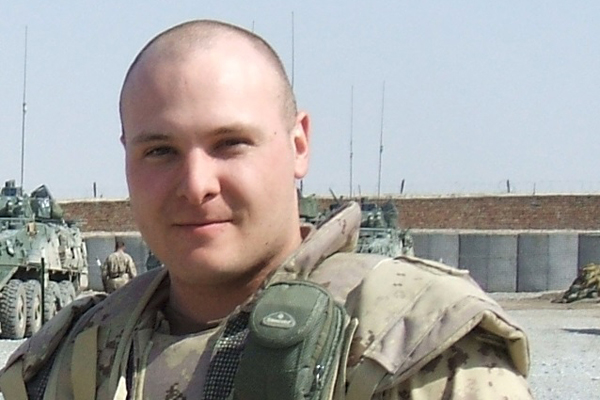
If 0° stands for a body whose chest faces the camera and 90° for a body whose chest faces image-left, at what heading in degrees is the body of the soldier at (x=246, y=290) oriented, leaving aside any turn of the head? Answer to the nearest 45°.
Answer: approximately 45°

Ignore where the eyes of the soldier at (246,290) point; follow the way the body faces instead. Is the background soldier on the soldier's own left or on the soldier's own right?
on the soldier's own right

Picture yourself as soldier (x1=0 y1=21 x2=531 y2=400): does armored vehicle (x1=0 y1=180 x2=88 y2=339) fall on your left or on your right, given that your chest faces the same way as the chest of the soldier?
on your right
